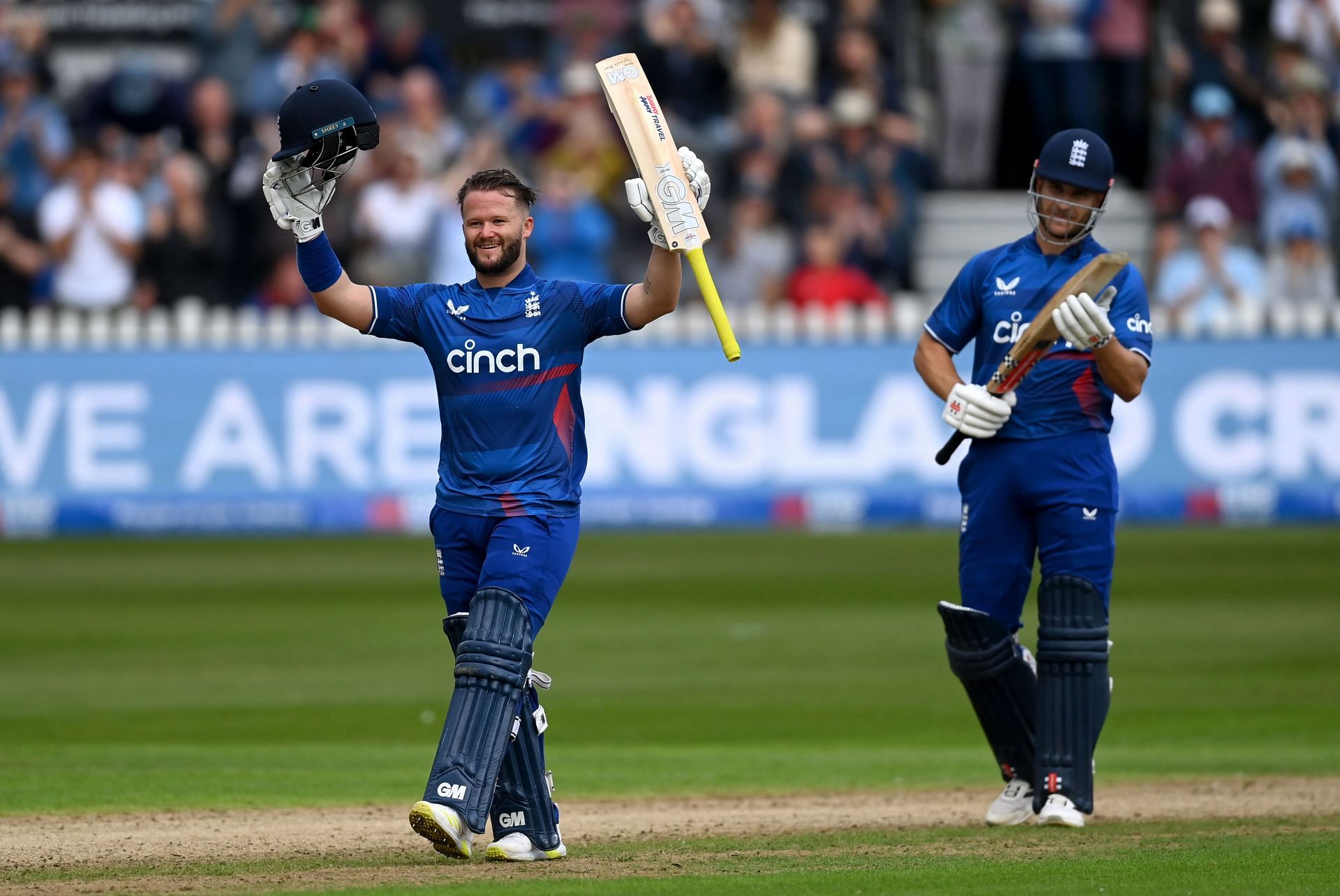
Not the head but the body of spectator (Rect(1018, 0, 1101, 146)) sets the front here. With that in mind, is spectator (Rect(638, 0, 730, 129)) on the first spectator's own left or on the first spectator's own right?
on the first spectator's own right

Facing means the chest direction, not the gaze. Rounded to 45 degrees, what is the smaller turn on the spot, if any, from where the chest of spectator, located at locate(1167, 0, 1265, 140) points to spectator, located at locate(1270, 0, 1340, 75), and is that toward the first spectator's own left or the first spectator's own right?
approximately 90° to the first spectator's own left

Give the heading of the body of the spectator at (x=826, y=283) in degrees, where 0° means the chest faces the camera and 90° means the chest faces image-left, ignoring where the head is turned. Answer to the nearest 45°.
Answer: approximately 0°

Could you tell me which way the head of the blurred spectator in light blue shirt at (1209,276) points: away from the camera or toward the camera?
toward the camera

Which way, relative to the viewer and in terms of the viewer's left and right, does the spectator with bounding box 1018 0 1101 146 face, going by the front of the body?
facing the viewer

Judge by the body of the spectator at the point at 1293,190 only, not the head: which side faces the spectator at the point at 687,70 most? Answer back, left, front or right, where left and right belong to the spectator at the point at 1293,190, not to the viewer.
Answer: right

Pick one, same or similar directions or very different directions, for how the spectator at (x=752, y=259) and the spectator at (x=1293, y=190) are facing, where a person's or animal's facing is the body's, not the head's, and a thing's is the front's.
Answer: same or similar directions

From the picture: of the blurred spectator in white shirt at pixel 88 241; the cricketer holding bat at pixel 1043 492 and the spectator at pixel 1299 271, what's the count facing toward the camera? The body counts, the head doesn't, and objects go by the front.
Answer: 3

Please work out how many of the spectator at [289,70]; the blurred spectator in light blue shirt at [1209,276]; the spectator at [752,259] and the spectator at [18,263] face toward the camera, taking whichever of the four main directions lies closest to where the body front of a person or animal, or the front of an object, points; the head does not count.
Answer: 4

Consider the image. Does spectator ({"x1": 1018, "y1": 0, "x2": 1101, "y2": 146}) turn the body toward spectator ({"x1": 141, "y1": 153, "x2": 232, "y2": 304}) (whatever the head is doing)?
no

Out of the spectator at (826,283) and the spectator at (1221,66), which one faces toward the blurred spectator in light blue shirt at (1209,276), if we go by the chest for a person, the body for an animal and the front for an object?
the spectator at (1221,66)

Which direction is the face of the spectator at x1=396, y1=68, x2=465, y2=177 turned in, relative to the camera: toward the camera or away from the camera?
toward the camera

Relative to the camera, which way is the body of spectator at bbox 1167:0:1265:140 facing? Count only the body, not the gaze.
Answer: toward the camera

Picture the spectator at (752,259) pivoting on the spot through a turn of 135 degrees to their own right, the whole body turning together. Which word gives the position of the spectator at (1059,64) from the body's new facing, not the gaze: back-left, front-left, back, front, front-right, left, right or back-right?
right

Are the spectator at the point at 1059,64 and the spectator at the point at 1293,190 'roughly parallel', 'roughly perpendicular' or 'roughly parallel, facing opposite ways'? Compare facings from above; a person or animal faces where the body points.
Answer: roughly parallel

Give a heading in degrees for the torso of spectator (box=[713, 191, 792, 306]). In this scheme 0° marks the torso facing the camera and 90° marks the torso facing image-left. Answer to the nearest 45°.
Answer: approximately 0°

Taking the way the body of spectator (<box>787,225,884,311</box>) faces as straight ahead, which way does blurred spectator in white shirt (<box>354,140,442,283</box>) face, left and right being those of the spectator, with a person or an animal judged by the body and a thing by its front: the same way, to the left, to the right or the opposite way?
the same way

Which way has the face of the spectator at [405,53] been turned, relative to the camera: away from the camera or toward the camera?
toward the camera

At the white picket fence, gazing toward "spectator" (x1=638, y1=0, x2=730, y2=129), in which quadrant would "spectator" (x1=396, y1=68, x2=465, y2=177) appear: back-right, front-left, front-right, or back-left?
front-left

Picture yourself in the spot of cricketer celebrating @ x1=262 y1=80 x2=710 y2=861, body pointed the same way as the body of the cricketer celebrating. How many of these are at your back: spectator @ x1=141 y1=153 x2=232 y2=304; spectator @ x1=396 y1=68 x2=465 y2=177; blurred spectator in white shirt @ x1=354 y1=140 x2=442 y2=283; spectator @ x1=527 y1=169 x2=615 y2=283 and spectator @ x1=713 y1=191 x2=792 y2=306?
5

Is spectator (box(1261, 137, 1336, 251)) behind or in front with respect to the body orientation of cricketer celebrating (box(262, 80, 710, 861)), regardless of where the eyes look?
behind
